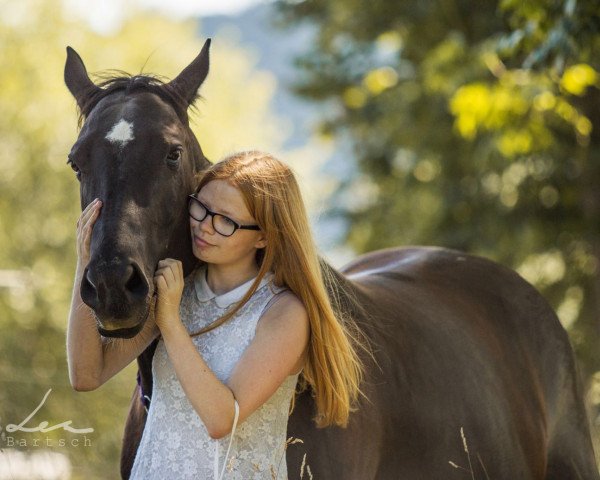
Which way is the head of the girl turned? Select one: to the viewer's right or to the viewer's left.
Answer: to the viewer's left

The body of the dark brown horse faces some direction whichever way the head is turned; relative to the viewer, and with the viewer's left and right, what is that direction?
facing the viewer and to the left of the viewer
